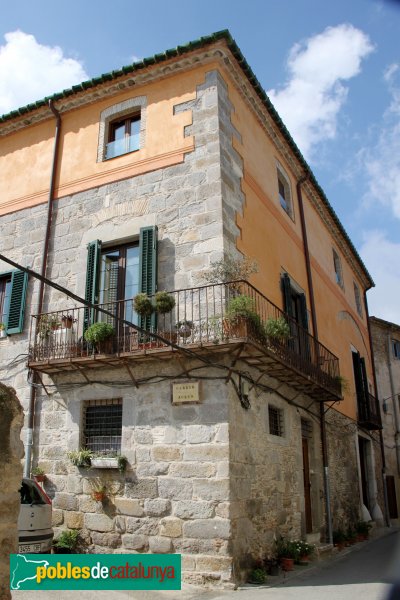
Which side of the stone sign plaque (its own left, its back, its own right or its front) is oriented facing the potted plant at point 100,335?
right

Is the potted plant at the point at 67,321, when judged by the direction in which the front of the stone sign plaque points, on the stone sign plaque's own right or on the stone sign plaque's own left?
on the stone sign plaque's own right

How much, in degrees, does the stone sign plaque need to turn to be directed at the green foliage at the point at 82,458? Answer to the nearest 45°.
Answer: approximately 135° to its right

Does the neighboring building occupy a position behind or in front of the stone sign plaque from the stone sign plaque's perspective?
behind

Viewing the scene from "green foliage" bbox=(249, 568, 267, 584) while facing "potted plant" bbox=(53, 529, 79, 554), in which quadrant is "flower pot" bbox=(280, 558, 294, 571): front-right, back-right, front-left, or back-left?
back-right

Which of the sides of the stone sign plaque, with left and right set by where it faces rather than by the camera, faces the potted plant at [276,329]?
left

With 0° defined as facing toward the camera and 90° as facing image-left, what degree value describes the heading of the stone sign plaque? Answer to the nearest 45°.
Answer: approximately 0°
